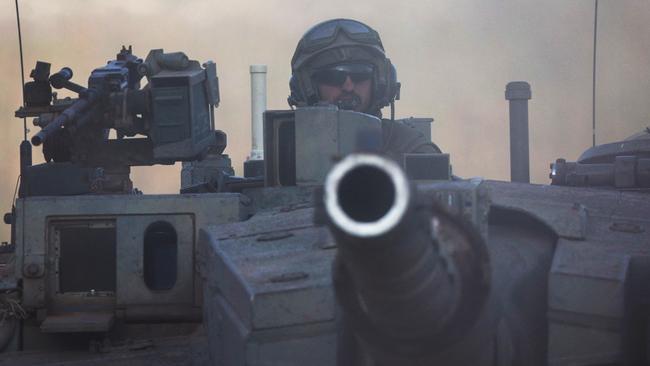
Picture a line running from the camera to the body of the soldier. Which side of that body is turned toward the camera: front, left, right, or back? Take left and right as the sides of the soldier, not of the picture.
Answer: front

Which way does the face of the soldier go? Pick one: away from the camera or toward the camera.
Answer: toward the camera
